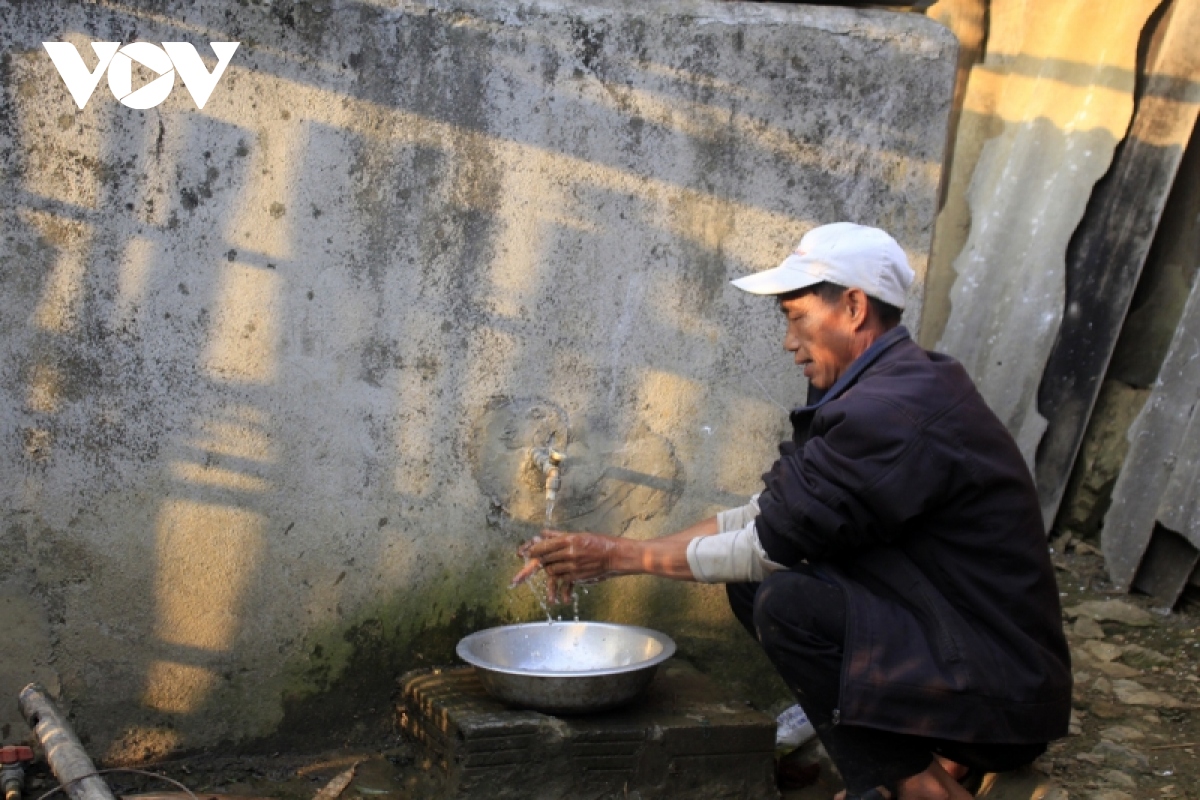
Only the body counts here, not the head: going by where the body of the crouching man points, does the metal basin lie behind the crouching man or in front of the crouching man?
in front

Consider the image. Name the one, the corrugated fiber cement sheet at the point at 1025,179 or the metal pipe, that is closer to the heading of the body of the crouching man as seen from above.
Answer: the metal pipe

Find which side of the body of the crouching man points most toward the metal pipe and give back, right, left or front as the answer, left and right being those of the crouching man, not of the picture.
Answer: front

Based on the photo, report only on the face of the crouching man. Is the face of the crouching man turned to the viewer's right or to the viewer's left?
to the viewer's left

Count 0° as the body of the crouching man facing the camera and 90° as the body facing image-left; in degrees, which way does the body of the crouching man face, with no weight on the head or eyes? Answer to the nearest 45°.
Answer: approximately 90°

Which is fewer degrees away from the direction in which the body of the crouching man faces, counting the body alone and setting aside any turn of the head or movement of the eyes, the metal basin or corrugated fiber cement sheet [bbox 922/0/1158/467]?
the metal basin

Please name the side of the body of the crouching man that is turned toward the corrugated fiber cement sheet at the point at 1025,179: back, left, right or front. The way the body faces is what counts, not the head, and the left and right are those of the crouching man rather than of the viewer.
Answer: right
